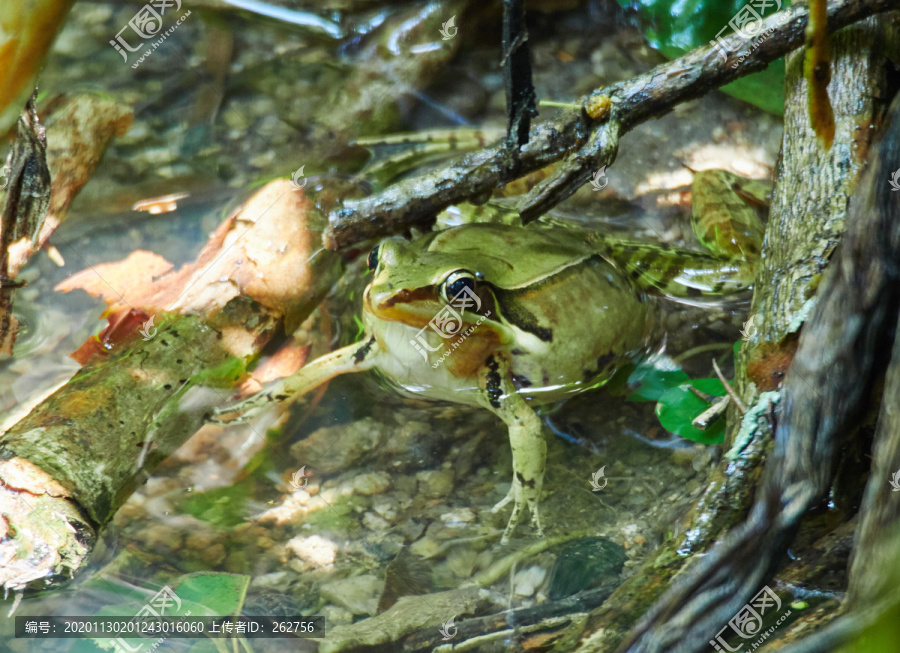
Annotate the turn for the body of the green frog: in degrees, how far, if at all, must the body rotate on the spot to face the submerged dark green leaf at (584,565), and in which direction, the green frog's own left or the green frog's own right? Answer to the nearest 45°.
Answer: approximately 90° to the green frog's own left

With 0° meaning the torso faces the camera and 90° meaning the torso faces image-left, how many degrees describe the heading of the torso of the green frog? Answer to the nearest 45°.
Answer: approximately 45°

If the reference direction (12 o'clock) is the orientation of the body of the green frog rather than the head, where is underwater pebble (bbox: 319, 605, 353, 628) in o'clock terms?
The underwater pebble is roughly at 11 o'clock from the green frog.

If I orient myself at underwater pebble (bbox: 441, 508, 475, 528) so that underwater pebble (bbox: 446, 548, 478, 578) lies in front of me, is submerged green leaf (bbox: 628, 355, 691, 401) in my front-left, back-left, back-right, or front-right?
back-left
